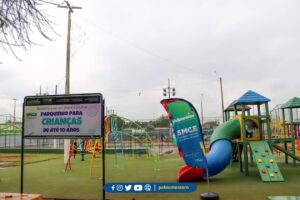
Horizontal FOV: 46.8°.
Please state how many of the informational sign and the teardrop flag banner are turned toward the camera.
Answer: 2

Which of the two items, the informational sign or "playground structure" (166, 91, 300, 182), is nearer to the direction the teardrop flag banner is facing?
the informational sign

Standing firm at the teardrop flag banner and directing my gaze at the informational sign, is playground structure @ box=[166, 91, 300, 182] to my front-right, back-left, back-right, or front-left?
back-right

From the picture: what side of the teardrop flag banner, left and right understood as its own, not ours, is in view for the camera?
front

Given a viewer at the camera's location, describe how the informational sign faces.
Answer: facing the viewer

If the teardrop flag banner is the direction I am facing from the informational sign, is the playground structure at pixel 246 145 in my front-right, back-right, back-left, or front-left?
front-left

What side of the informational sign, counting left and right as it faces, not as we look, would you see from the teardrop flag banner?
left

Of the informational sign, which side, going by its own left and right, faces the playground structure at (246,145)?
left

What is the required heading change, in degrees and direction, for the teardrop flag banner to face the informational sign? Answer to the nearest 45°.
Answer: approximately 45° to its right

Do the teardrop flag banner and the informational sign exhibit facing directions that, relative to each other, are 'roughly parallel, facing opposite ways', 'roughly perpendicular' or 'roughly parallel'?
roughly parallel
